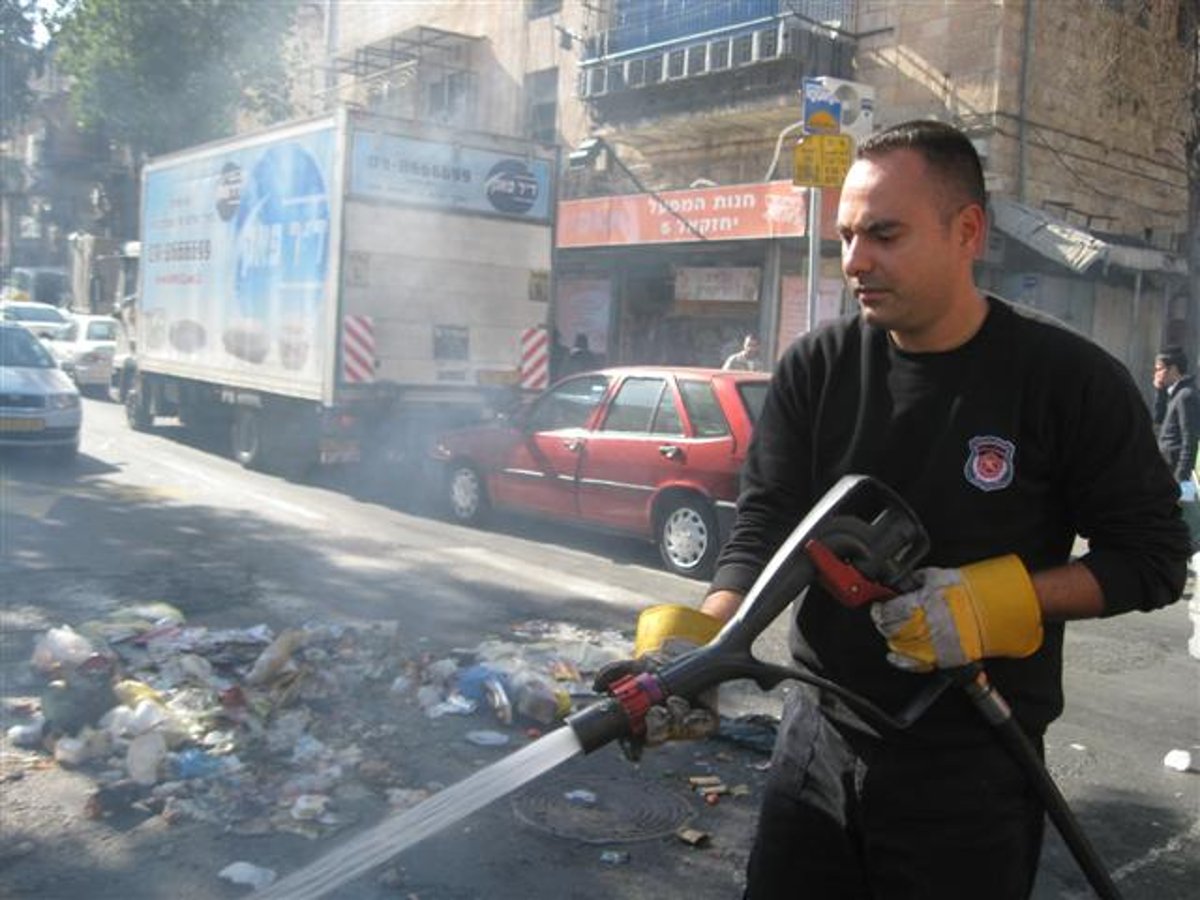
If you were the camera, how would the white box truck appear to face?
facing away from the viewer and to the left of the viewer

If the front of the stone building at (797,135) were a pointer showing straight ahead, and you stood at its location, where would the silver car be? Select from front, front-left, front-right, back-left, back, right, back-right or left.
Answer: front

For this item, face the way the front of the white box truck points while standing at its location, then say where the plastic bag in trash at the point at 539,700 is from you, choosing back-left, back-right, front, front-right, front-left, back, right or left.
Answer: back-left

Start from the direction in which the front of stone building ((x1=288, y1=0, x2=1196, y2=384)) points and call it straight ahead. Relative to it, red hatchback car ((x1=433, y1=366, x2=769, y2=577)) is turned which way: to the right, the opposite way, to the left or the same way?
to the right

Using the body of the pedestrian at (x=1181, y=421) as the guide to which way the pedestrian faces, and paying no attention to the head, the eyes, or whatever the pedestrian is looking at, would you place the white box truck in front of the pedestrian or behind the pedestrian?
in front

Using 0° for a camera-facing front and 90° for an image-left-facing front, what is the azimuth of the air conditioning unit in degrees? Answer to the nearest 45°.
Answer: approximately 45°

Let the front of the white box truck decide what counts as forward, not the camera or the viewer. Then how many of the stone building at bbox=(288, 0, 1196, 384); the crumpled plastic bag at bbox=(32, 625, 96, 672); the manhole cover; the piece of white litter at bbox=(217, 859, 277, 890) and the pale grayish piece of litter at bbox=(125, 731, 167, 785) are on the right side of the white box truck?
1

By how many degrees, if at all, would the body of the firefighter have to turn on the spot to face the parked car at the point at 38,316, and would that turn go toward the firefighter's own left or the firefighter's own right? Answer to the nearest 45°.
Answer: approximately 90° to the firefighter's own right

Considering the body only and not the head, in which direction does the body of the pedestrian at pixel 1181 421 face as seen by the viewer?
to the viewer's left

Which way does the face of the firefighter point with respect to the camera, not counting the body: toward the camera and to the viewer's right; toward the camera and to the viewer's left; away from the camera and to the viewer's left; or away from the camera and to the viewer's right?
toward the camera and to the viewer's left

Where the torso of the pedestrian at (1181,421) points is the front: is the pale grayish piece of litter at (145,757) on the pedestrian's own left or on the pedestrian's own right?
on the pedestrian's own left

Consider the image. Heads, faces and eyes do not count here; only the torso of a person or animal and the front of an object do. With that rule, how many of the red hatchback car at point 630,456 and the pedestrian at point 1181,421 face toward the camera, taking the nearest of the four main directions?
0

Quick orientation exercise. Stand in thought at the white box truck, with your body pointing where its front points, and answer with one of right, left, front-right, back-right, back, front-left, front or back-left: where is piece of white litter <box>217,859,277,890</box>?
back-left

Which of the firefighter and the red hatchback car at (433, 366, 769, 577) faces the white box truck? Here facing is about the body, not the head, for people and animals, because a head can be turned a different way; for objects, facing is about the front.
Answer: the red hatchback car

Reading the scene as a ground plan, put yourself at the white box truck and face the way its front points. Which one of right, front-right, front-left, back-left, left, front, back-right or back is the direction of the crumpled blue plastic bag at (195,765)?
back-left

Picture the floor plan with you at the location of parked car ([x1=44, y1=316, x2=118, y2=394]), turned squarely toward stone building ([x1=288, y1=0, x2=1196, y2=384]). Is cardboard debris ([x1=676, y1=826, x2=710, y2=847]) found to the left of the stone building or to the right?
right

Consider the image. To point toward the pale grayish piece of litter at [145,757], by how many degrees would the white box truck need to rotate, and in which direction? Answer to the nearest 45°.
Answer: approximately 135° to its left
